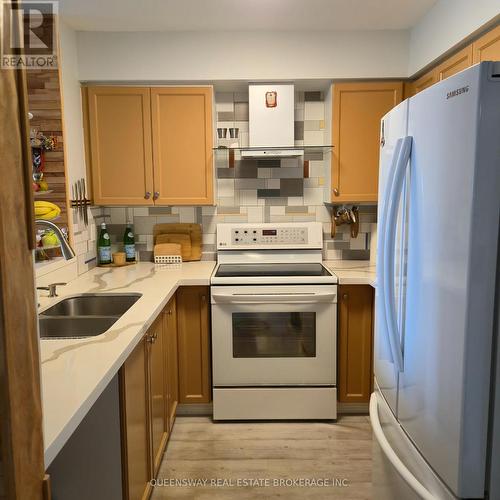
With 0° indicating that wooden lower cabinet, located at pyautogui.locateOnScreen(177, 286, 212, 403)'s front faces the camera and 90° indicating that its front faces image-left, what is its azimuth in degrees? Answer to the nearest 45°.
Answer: approximately 0°

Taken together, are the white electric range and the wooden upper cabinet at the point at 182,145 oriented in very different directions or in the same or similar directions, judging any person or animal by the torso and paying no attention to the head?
same or similar directions

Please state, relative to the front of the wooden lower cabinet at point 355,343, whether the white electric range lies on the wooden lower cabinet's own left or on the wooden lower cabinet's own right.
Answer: on the wooden lower cabinet's own right

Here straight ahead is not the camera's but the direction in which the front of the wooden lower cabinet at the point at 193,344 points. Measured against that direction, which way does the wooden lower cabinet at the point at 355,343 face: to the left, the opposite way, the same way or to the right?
the same way

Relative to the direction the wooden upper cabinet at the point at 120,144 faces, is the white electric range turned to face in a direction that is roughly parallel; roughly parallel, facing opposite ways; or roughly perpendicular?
roughly parallel

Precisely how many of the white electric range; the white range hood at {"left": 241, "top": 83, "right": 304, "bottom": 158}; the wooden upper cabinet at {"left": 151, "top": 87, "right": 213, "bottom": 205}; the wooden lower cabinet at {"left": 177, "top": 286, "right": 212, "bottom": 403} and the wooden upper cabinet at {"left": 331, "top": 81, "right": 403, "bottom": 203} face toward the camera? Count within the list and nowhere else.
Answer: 5

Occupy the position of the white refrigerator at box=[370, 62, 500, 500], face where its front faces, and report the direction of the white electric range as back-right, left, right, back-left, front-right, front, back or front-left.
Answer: right

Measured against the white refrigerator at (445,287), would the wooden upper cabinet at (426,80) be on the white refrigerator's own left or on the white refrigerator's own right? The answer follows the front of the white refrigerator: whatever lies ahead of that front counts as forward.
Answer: on the white refrigerator's own right

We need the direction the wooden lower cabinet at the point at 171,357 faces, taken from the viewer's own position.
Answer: facing to the right of the viewer

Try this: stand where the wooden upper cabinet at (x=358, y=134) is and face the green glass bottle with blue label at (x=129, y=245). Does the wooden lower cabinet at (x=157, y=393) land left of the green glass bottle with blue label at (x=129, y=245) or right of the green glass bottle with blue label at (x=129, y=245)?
left

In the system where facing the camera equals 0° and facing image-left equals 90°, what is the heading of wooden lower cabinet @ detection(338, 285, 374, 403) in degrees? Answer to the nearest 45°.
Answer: approximately 0°

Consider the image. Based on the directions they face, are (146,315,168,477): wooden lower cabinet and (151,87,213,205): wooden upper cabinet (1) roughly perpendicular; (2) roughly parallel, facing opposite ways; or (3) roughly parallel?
roughly perpendicular

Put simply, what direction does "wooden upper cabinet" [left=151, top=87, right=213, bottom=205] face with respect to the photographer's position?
facing the viewer

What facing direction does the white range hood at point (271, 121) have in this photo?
toward the camera

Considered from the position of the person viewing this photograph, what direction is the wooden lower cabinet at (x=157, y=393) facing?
facing to the right of the viewer
